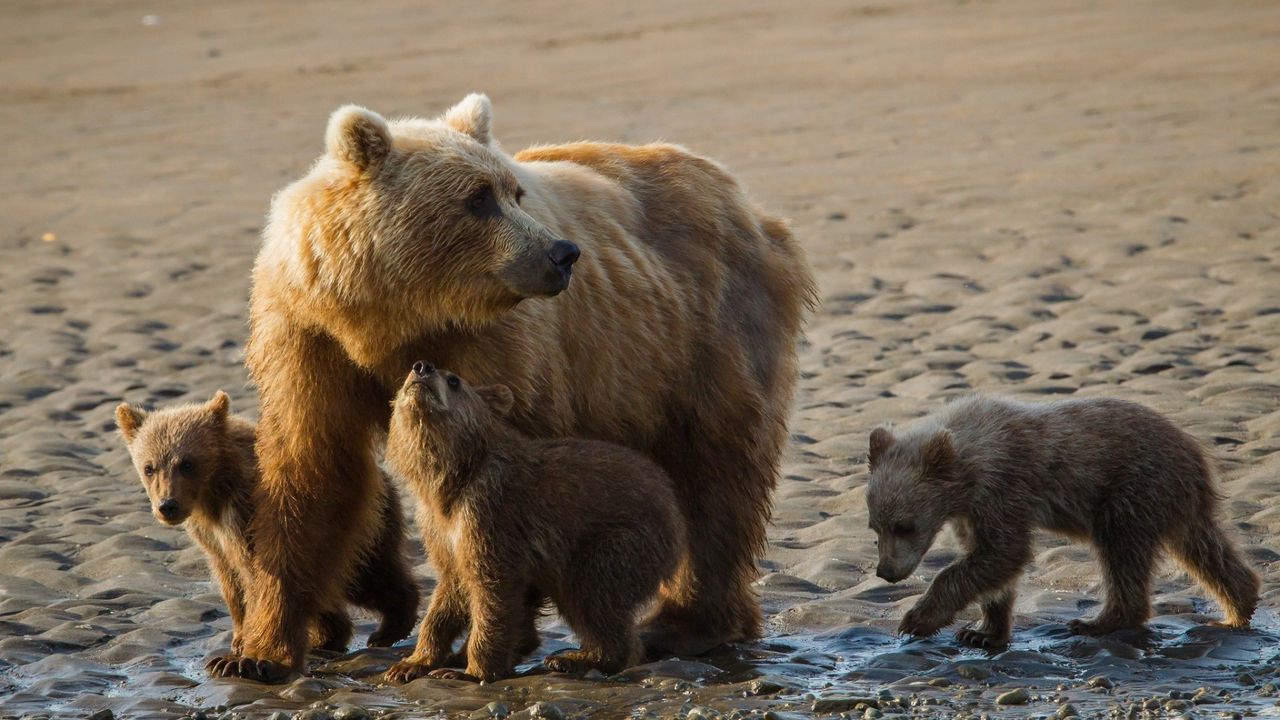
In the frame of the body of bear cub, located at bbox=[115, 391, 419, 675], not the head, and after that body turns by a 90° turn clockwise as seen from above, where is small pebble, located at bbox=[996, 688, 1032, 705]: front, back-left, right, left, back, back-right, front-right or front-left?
back

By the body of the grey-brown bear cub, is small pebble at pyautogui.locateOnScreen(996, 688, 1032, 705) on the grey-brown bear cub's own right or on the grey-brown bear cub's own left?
on the grey-brown bear cub's own left

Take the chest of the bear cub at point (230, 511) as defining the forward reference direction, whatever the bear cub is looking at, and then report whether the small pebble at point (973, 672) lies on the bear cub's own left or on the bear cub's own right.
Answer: on the bear cub's own left

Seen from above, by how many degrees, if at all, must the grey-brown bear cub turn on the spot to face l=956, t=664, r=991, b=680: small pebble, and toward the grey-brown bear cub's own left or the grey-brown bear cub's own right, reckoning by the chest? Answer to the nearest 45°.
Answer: approximately 45° to the grey-brown bear cub's own left

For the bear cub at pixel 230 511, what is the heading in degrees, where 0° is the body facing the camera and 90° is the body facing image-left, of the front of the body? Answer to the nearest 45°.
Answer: approximately 45°

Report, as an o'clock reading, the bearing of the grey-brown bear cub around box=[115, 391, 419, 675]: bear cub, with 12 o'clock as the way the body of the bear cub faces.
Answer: The grey-brown bear cub is roughly at 8 o'clock from the bear cub.

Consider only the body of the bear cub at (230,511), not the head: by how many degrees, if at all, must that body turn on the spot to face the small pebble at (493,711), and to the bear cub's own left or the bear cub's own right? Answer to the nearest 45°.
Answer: approximately 90° to the bear cub's own left

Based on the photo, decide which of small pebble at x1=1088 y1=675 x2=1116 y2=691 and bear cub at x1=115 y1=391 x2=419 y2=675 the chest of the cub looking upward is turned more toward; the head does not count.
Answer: the bear cub

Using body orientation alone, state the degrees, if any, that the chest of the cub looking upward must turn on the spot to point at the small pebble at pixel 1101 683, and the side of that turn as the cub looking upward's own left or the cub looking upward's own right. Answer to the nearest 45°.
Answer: approximately 135° to the cub looking upward's own left

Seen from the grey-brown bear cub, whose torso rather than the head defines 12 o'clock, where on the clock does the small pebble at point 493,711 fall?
The small pebble is roughly at 11 o'clock from the grey-brown bear cub.

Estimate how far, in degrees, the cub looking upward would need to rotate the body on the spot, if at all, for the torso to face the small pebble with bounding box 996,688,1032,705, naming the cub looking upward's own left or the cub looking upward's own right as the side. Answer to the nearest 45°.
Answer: approximately 135° to the cub looking upward's own left

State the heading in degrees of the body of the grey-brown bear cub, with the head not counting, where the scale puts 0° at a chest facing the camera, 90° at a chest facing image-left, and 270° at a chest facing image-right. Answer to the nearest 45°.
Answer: approximately 90°

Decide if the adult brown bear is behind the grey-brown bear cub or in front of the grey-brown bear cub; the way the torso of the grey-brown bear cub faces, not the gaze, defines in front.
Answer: in front

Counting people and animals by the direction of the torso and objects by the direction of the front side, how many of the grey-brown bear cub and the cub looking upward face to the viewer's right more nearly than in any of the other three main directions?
0

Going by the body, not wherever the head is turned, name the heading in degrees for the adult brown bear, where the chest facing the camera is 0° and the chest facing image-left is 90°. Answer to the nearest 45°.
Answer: approximately 45°

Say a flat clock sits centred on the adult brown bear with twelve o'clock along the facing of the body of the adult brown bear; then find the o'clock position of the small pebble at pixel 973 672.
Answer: The small pebble is roughly at 8 o'clock from the adult brown bear.
